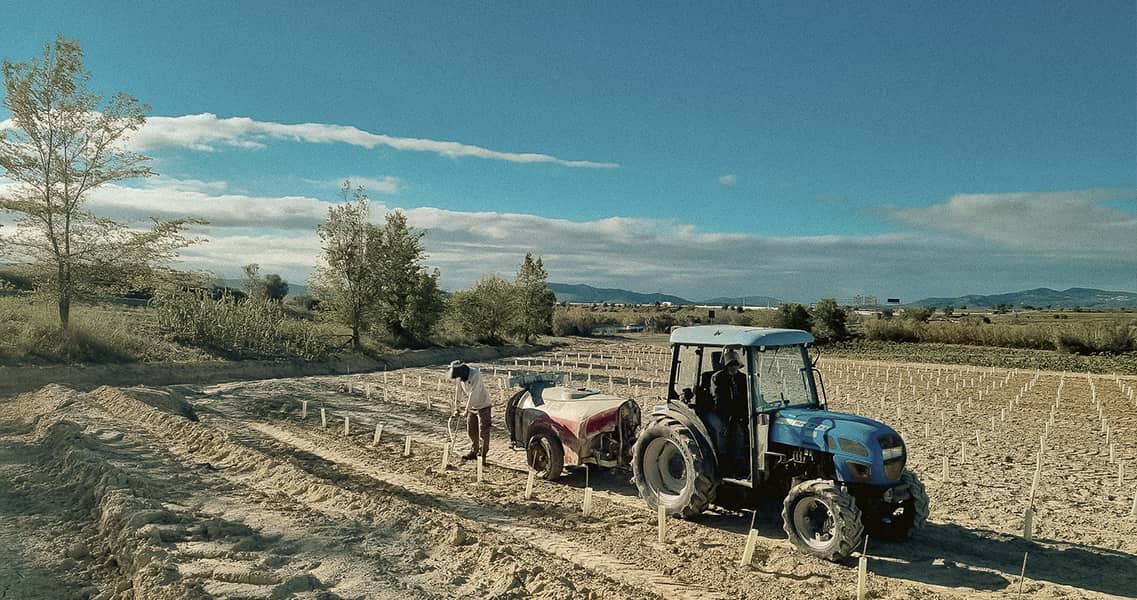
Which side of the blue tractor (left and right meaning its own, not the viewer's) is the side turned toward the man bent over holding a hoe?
back

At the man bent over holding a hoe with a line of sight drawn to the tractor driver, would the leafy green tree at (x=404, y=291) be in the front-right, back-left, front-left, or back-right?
back-left

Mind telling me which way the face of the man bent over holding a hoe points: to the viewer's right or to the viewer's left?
to the viewer's left

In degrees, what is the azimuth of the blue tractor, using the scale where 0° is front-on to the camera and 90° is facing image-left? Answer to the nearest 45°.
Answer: approximately 315°

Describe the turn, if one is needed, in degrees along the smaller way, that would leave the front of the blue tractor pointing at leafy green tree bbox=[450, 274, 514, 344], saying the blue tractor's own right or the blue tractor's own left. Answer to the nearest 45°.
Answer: approximately 180°

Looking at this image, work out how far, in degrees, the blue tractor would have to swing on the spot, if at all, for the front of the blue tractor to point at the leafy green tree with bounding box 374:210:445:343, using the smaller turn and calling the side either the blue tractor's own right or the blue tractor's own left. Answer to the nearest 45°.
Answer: approximately 180°
